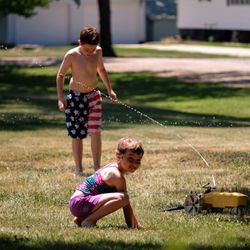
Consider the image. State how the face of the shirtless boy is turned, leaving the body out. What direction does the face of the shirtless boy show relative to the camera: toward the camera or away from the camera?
toward the camera

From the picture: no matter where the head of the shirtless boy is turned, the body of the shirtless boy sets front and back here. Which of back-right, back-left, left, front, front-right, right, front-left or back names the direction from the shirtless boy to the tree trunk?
back-left

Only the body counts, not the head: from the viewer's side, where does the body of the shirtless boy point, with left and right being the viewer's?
facing the viewer and to the right of the viewer
